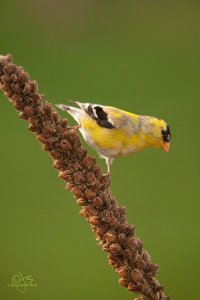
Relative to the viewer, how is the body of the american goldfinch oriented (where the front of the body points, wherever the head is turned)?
to the viewer's right
